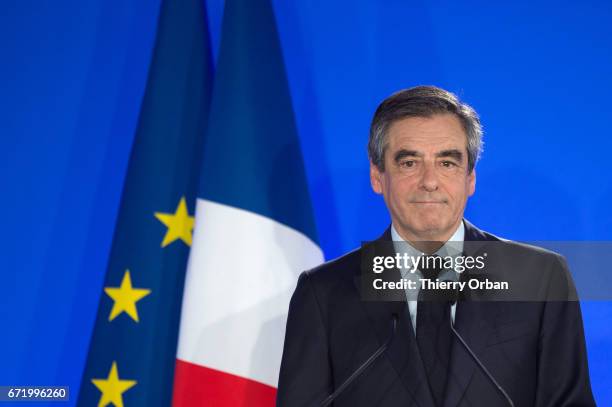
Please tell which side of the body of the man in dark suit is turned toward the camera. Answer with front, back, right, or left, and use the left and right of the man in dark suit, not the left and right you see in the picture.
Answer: front

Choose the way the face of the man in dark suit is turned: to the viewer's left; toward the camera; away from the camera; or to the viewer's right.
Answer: toward the camera

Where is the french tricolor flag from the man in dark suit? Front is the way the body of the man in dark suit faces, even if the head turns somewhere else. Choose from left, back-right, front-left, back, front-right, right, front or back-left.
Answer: back-right

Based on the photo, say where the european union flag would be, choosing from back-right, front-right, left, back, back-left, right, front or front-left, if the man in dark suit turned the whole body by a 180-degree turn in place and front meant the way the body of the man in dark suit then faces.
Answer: front-left
